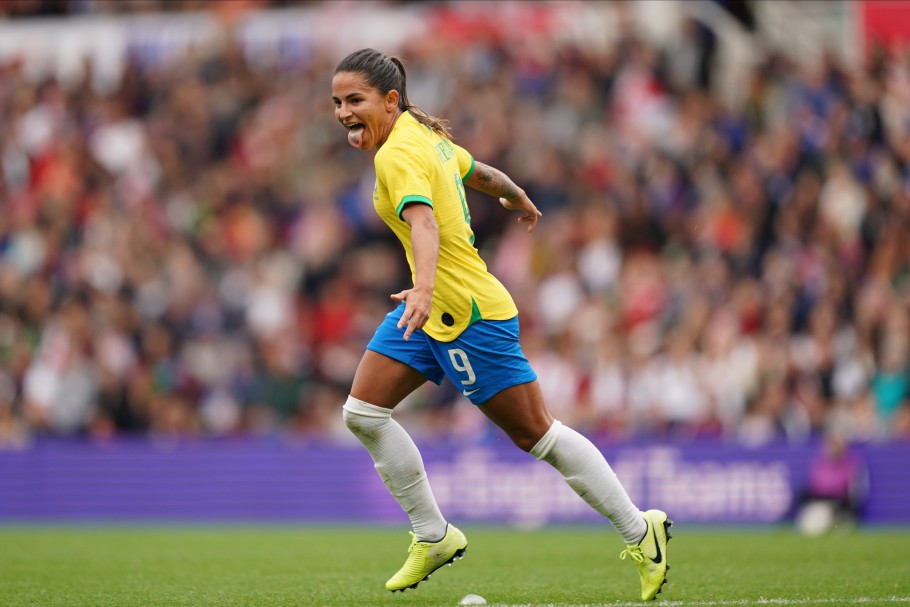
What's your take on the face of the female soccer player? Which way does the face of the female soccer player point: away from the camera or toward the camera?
toward the camera

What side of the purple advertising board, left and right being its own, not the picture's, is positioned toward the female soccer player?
front

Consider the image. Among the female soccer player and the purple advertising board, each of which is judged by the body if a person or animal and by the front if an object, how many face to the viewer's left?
1

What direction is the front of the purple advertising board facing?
toward the camera

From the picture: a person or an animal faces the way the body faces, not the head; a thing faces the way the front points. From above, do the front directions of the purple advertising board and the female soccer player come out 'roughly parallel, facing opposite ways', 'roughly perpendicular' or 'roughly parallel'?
roughly perpendicular

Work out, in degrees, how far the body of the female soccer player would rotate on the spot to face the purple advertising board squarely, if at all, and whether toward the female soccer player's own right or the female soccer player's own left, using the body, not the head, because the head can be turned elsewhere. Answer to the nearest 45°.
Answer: approximately 90° to the female soccer player's own right

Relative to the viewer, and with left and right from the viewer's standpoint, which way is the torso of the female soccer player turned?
facing to the left of the viewer
